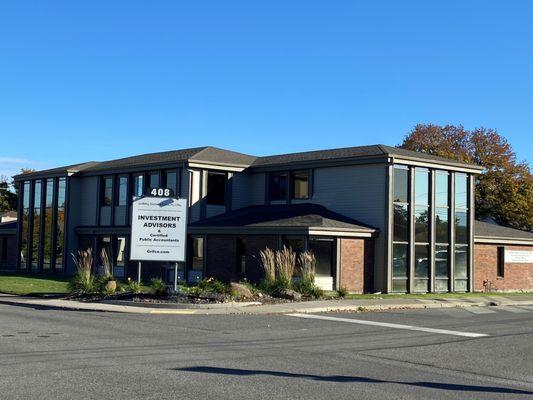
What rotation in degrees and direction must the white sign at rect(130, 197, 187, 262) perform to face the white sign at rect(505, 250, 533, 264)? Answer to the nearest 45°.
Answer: approximately 135° to its left

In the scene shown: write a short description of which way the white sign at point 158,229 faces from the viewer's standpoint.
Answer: facing the viewer
